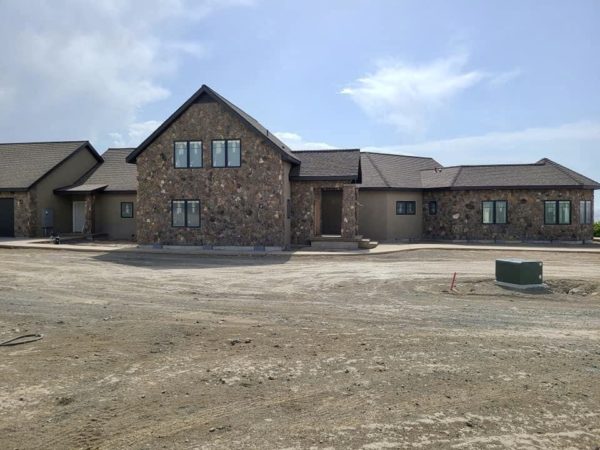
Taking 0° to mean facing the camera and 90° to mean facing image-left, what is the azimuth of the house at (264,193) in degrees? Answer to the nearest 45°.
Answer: approximately 0°

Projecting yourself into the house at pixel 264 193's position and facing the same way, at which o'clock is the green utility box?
The green utility box is roughly at 11 o'clock from the house.
